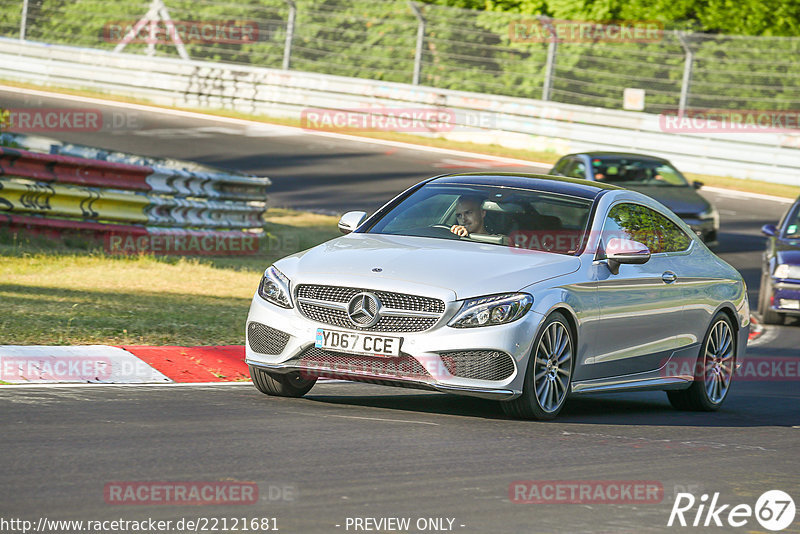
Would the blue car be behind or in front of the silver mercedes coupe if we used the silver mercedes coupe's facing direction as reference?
behind

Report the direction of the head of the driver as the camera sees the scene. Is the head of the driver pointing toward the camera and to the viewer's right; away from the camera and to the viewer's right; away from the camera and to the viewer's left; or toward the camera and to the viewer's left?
toward the camera and to the viewer's left

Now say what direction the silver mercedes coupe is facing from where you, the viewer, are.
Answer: facing the viewer and to the left of the viewer

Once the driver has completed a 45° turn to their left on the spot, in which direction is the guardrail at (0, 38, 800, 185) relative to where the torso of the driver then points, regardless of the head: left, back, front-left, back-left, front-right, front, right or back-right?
back

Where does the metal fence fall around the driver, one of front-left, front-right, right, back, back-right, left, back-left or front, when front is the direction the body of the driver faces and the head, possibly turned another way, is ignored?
back-right

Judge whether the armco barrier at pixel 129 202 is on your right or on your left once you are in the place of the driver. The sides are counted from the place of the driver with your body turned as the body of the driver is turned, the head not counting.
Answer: on your right

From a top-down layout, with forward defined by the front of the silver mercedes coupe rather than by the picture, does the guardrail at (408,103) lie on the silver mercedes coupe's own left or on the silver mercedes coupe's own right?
on the silver mercedes coupe's own right

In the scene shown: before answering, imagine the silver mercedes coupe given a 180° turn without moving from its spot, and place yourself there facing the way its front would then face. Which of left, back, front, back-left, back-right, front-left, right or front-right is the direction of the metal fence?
front-left
